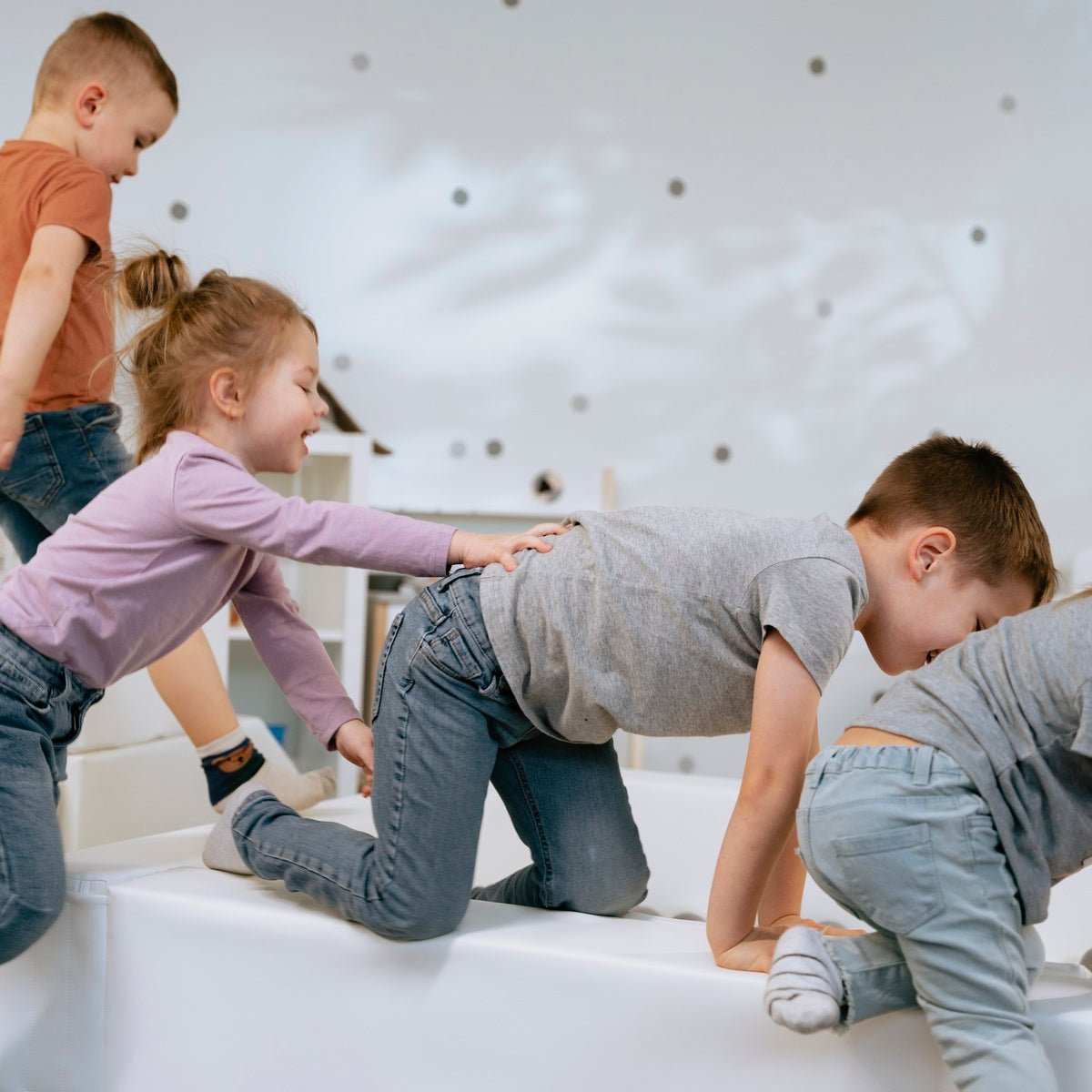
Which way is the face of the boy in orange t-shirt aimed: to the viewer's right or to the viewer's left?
to the viewer's right

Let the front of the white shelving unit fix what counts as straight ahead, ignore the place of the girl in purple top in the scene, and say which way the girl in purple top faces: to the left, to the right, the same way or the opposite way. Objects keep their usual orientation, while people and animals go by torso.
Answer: to the left

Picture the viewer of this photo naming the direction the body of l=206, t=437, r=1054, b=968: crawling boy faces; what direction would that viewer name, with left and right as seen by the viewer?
facing to the right of the viewer

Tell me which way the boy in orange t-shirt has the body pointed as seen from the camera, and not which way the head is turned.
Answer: to the viewer's right

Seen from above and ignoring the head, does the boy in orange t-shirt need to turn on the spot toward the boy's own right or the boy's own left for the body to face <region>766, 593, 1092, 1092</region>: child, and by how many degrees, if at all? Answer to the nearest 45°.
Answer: approximately 45° to the boy's own right

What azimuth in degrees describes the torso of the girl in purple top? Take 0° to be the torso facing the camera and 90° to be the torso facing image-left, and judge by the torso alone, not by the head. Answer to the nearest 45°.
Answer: approximately 270°

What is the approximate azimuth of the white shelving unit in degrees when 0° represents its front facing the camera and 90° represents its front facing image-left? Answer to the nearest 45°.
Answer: approximately 0°

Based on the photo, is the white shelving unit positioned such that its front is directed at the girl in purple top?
yes

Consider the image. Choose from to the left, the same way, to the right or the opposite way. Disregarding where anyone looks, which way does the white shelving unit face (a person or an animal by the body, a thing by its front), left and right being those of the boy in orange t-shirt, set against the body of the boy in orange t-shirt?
to the right

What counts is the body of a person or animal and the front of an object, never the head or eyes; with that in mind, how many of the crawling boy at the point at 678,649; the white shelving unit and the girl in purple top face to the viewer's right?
2
